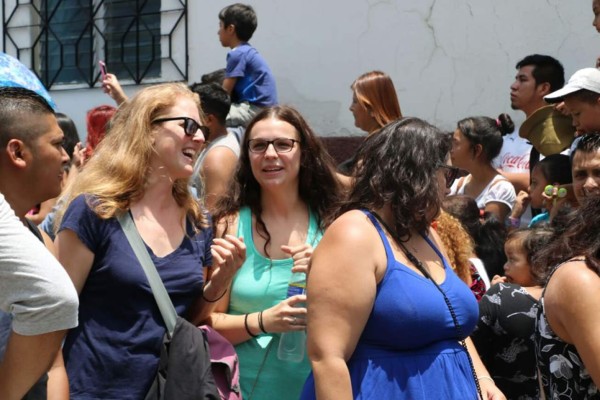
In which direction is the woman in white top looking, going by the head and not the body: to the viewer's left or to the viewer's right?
to the viewer's left

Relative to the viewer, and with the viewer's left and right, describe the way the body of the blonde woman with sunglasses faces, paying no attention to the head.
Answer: facing the viewer and to the right of the viewer

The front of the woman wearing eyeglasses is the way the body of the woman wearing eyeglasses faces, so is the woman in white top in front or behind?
behind

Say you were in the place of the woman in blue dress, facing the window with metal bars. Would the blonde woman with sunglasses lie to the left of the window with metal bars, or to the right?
left

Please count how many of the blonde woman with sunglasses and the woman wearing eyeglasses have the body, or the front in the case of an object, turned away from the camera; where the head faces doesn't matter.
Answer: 0

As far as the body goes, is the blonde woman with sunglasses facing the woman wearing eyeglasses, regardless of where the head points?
no

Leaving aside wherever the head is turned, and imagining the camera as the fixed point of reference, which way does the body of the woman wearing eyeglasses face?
toward the camera

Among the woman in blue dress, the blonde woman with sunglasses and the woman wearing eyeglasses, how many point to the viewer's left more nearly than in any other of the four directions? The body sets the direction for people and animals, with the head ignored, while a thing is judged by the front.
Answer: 0
